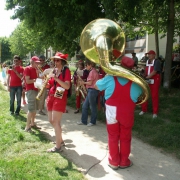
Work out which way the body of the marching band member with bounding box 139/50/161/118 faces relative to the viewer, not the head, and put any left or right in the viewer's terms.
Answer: facing the viewer and to the left of the viewer

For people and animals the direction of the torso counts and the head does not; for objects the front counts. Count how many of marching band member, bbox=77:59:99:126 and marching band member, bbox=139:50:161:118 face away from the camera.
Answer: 0

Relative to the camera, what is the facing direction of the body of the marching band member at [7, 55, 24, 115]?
toward the camera

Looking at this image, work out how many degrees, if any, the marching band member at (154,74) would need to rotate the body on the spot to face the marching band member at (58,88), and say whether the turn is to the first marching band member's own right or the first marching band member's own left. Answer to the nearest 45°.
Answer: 0° — they already face them

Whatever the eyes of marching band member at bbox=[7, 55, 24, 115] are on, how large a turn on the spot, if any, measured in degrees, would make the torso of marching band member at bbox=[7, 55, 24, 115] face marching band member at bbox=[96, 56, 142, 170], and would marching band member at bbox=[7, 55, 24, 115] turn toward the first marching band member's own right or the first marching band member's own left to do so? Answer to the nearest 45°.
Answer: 0° — they already face them

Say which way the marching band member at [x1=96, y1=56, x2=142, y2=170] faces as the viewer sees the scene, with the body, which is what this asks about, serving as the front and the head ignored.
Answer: away from the camera

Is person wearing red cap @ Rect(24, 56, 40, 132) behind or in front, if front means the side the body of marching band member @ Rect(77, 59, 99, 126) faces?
in front

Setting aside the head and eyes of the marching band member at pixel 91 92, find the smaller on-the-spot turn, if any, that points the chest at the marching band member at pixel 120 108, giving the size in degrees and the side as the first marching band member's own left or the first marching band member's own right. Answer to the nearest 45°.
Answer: approximately 90° to the first marching band member's own left

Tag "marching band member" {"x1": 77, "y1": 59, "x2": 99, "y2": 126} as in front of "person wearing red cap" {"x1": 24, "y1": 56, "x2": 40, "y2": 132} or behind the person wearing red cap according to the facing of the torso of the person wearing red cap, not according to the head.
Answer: in front

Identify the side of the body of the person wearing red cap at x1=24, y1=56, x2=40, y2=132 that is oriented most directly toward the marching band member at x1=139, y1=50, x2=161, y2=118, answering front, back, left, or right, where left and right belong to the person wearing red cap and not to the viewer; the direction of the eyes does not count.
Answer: front
